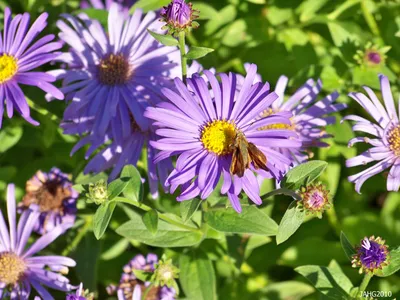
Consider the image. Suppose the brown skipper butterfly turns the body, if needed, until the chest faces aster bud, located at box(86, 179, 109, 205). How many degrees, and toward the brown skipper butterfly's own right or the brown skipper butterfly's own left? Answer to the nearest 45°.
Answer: approximately 90° to the brown skipper butterfly's own left
